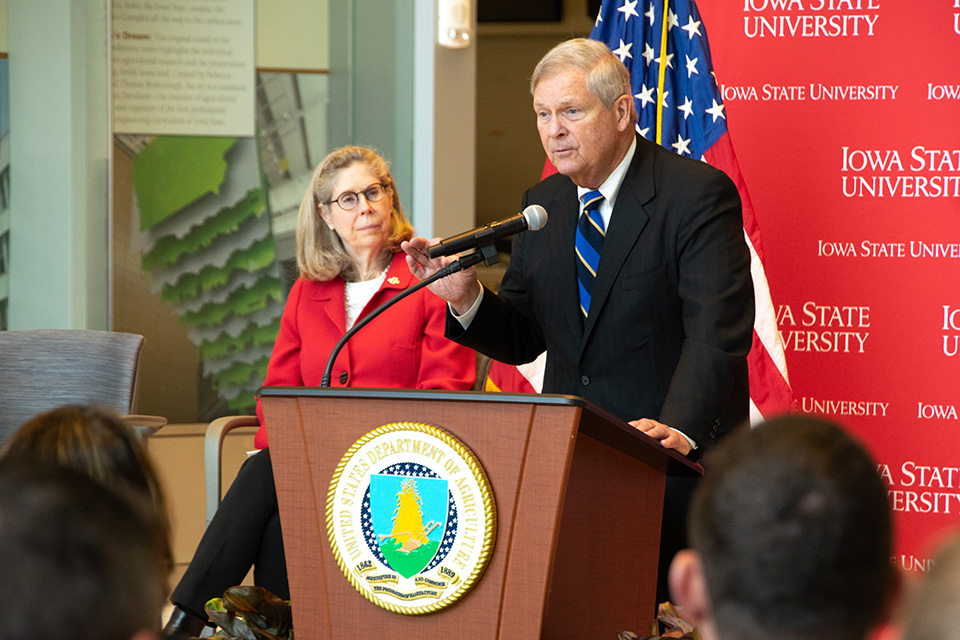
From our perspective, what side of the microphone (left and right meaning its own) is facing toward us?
right

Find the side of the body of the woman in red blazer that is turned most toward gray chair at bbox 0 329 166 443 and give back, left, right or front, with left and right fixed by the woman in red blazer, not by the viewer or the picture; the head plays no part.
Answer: right

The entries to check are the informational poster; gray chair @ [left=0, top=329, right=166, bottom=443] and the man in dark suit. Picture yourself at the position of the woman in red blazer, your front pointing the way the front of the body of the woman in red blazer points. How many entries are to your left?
1

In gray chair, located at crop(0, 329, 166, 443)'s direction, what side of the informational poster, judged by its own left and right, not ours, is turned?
front

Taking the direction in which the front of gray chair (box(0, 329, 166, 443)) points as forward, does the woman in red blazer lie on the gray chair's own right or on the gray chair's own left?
on the gray chair's own left

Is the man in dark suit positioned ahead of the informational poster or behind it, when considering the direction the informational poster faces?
ahead

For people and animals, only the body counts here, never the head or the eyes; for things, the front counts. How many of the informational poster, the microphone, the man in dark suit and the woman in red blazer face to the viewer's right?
1

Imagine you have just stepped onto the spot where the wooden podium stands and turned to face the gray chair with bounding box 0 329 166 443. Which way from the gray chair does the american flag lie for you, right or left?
right

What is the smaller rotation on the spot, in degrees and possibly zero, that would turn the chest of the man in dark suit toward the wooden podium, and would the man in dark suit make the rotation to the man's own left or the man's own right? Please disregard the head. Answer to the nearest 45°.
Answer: approximately 45° to the man's own left
